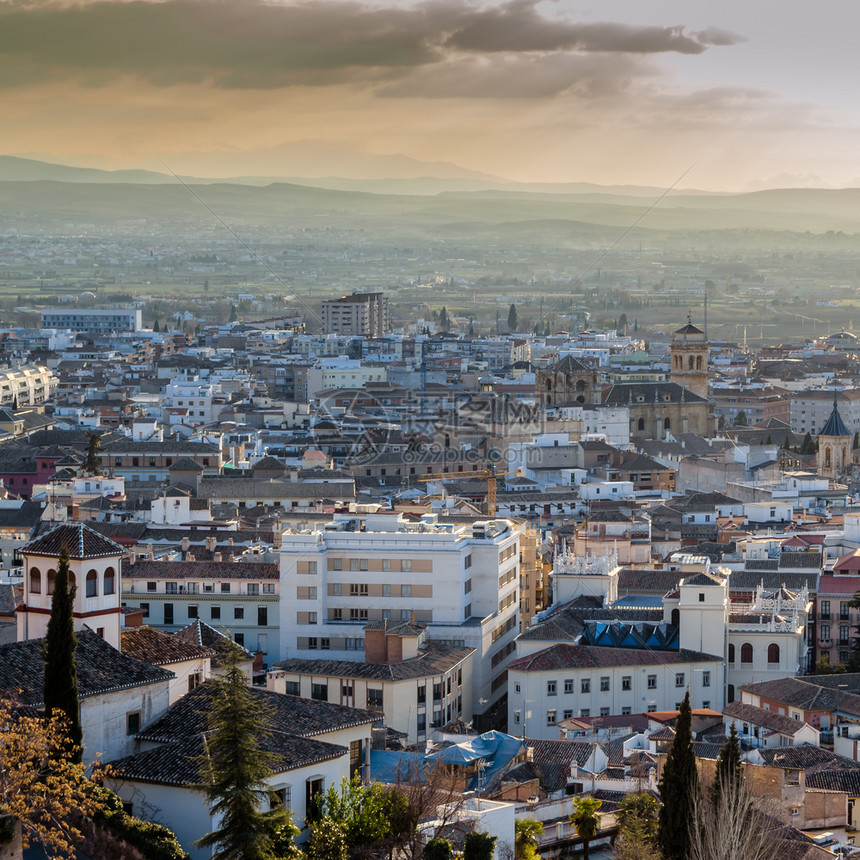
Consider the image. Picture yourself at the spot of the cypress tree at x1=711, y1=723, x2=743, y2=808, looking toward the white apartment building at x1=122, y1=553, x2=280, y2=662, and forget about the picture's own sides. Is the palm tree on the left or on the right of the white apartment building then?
left

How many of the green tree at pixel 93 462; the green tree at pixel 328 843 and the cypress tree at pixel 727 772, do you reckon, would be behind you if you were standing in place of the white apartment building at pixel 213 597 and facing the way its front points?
1

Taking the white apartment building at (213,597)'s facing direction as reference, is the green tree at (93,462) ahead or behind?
behind

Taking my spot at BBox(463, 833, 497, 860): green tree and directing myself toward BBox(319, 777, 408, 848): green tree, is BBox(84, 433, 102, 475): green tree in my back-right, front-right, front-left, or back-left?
front-right

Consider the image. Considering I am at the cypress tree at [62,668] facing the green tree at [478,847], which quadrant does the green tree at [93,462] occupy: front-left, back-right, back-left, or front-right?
back-left

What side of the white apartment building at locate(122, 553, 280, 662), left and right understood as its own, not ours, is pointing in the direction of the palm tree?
front

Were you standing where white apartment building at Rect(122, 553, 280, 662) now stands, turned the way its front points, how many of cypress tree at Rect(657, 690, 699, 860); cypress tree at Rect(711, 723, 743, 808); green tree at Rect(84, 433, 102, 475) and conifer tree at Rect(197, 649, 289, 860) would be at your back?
1

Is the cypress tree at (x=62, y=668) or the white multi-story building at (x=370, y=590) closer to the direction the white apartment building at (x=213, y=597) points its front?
the cypress tree

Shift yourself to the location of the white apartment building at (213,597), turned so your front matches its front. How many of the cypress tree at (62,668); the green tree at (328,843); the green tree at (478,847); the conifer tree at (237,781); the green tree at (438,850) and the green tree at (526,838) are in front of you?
6

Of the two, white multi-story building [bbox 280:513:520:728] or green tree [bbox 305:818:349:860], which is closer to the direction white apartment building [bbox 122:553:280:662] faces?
the green tree

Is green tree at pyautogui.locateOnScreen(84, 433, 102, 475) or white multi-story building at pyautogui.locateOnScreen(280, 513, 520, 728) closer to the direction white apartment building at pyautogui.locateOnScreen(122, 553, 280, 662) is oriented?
the white multi-story building

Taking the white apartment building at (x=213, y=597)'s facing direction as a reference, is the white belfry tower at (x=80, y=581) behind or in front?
in front

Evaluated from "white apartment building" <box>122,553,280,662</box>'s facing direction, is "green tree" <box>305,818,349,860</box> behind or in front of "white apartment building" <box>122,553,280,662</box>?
in front

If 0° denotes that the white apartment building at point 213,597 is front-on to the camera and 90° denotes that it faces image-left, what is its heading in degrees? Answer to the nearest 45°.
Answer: approximately 0°

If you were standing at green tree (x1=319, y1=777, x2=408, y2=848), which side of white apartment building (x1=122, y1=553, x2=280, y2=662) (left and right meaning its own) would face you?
front

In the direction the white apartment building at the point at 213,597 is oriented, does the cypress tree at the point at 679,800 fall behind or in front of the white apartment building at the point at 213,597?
in front
